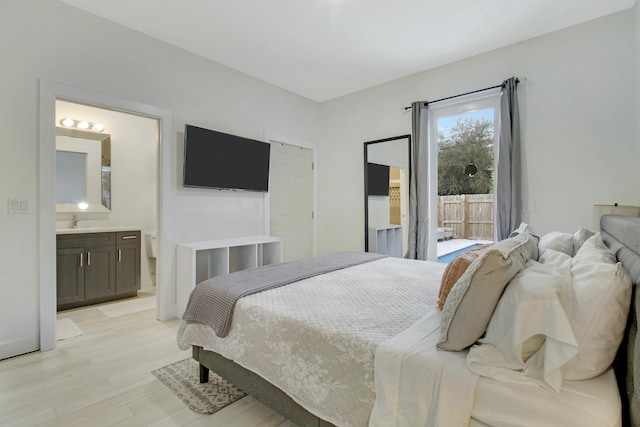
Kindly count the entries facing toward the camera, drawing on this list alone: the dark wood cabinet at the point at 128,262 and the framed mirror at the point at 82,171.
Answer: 2

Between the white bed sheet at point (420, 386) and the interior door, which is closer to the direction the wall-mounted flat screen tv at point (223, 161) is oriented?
the white bed sheet

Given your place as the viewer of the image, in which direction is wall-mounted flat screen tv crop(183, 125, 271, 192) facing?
facing the viewer and to the right of the viewer

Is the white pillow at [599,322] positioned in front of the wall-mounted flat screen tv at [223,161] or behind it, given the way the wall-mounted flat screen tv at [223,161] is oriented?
in front

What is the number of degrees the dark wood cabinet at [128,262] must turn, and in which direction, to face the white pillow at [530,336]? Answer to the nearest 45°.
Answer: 0° — it already faces it

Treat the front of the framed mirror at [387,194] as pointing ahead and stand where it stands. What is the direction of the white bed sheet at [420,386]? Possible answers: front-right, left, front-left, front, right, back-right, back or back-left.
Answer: front-left

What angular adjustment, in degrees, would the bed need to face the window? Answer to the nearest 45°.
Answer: approximately 45° to its right

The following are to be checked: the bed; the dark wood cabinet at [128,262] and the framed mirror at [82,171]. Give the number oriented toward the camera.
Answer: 2

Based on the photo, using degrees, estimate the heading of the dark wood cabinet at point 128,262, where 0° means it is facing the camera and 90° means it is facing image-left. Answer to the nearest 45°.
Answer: approximately 0°

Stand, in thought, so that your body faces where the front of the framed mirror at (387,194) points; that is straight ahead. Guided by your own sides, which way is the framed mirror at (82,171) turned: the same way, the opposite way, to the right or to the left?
to the left

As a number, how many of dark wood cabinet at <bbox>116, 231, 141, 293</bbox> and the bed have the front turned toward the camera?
1
